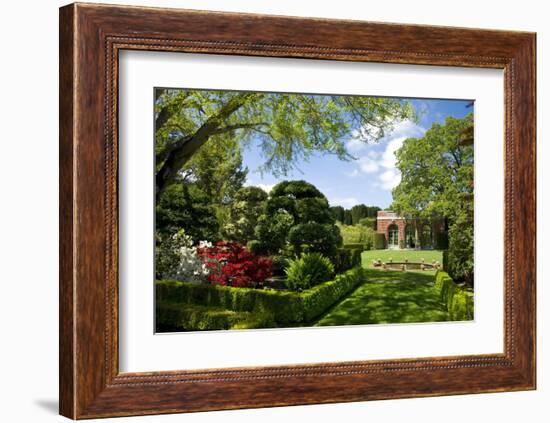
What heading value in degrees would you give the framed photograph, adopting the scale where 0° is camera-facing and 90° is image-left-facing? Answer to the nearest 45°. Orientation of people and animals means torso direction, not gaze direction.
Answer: approximately 315°
